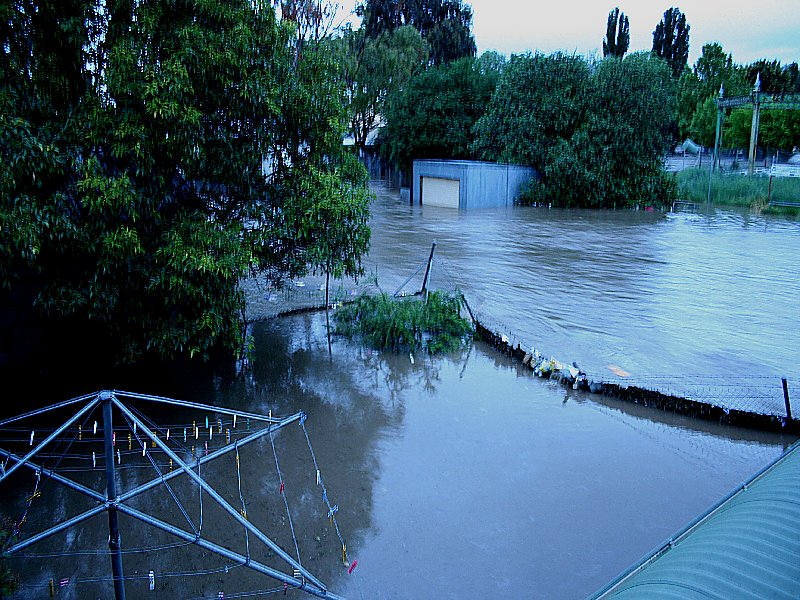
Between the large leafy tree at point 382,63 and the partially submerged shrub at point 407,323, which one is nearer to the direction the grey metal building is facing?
the partially submerged shrub

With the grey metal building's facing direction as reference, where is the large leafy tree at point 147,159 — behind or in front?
in front

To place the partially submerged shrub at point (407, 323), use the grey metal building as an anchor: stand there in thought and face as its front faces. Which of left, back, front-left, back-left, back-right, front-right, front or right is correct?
front-left

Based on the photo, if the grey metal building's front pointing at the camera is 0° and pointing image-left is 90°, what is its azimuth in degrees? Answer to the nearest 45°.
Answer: approximately 45°

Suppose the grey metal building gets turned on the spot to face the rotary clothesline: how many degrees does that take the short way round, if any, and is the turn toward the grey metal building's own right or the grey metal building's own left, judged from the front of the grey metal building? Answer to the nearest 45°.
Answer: approximately 45° to the grey metal building's own left

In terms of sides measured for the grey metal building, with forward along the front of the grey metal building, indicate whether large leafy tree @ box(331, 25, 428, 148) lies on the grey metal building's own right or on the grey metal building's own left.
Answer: on the grey metal building's own right
